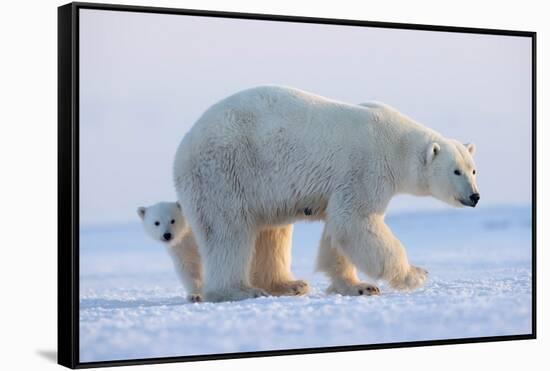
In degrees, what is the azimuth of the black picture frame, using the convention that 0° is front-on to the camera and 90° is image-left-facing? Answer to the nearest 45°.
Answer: approximately 315°
